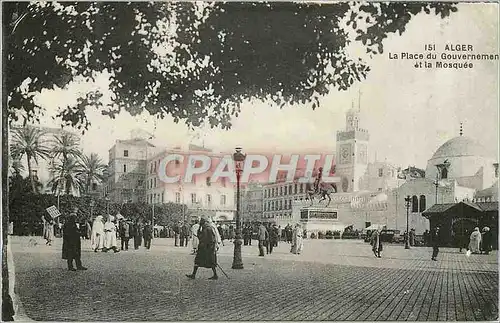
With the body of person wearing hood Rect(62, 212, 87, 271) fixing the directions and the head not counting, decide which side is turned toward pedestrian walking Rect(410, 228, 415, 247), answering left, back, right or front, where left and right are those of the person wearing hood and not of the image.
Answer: front

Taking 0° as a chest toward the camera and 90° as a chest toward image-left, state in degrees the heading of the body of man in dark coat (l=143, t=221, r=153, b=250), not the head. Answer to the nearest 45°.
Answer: approximately 180°

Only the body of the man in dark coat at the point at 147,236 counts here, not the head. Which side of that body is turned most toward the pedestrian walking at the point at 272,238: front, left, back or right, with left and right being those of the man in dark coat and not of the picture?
right

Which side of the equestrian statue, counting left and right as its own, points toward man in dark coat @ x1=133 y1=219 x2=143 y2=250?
front

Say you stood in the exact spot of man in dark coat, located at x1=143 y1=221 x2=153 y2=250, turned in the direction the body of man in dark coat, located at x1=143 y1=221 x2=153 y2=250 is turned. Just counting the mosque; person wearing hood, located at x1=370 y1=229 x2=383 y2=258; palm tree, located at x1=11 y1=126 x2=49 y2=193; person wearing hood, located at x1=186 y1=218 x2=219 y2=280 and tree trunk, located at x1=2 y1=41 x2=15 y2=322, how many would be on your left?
2

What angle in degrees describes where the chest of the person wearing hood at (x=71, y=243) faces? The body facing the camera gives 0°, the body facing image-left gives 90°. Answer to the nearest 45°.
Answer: approximately 270°

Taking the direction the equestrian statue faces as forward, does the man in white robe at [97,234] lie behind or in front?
in front

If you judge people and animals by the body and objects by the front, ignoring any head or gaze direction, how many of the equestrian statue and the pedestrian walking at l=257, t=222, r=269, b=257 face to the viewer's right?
0
